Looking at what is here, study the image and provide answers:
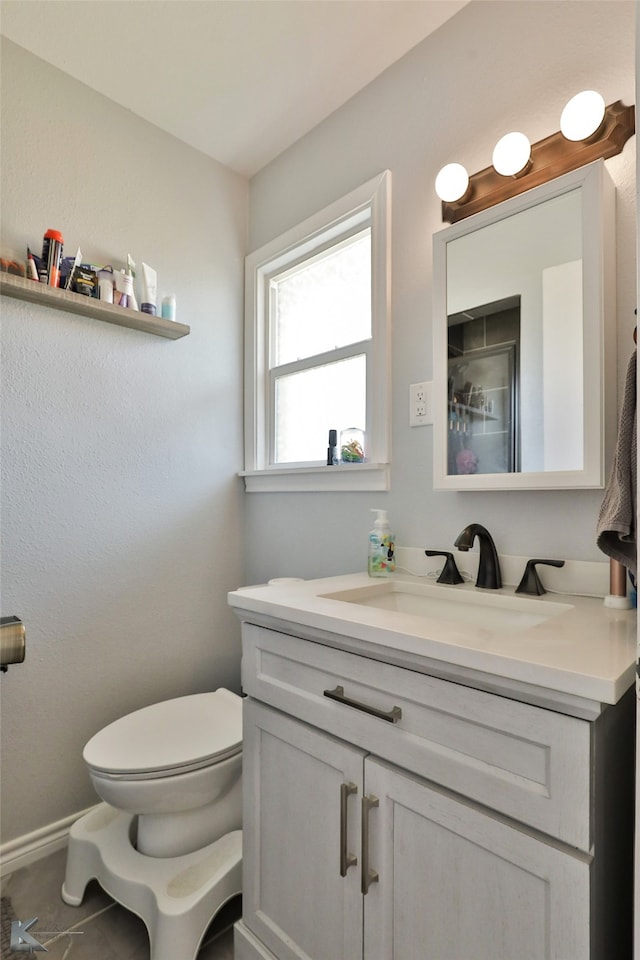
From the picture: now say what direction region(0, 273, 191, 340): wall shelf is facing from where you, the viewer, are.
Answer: facing the viewer and to the right of the viewer

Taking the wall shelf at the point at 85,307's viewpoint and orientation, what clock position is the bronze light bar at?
The bronze light bar is roughly at 12 o'clock from the wall shelf.

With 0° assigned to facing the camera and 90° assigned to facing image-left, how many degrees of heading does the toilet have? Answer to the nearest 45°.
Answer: approximately 45°

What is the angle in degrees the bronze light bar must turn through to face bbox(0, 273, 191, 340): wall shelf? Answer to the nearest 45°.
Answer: approximately 45° to its right

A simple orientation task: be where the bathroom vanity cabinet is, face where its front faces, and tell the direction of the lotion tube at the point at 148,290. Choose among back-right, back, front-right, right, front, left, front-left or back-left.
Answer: right

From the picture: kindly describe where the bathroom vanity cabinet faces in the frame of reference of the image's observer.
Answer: facing the viewer and to the left of the viewer

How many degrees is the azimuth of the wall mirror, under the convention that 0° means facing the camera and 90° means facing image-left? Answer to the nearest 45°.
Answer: approximately 45°

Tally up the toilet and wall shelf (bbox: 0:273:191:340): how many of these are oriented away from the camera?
0

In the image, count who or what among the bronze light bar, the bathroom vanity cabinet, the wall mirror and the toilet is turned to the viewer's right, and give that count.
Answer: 0

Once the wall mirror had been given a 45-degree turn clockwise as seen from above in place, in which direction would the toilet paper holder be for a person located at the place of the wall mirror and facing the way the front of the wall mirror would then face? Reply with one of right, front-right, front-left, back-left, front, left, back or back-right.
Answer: front-left

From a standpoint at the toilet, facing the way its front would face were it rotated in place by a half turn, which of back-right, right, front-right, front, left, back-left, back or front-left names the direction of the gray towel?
right

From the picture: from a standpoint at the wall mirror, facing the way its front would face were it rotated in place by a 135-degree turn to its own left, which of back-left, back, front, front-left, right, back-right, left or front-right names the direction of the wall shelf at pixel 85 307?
back
